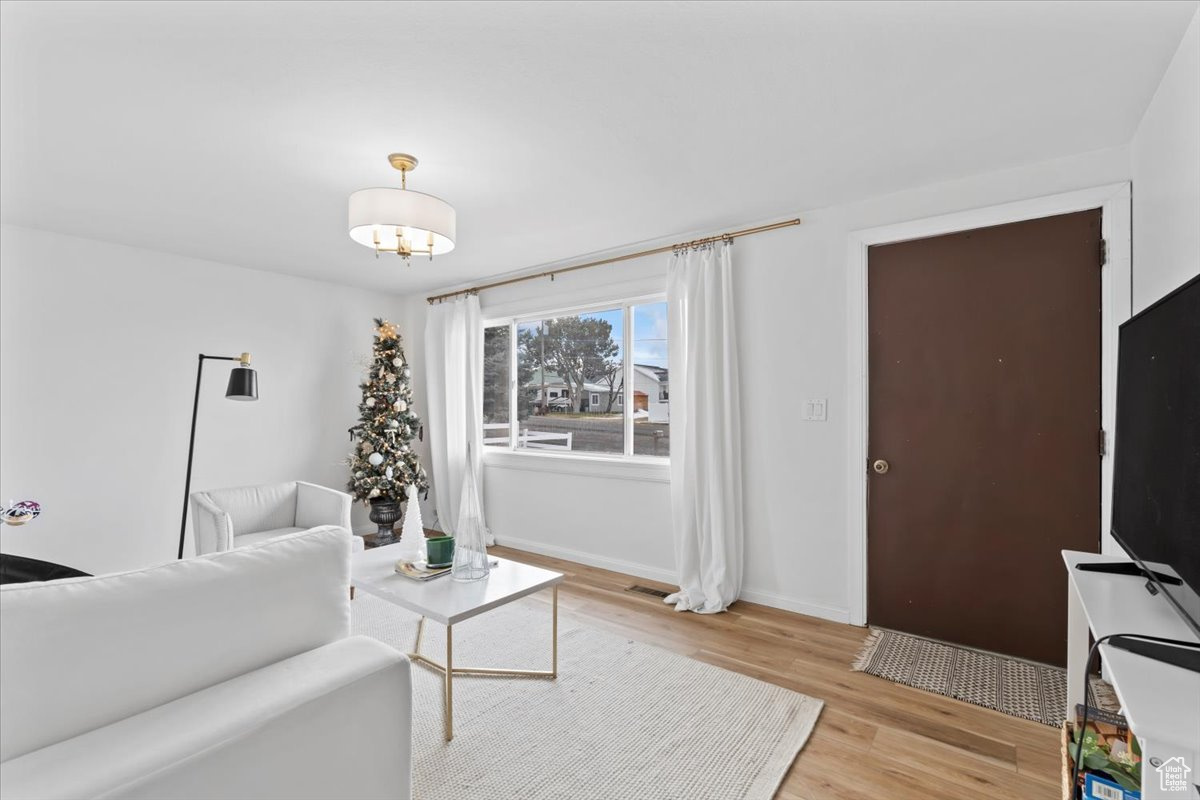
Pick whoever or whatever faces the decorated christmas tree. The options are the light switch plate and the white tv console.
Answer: the white tv console

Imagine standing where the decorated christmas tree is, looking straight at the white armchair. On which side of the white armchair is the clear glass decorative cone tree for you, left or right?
left

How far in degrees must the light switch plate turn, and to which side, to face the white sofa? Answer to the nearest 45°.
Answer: approximately 45° to its right

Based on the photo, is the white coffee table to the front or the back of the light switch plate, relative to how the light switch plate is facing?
to the front

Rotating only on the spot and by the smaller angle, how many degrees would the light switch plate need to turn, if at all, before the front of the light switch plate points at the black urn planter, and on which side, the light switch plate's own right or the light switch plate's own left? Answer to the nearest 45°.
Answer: approximately 90° to the light switch plate's own right

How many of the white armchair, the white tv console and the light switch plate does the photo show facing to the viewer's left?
1

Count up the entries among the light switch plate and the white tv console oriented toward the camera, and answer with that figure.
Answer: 1

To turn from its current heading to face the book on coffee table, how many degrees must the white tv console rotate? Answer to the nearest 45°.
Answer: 0° — it already faces it

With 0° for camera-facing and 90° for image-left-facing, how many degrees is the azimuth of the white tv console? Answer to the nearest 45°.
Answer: approximately 90°

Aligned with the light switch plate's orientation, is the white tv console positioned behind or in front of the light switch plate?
in front

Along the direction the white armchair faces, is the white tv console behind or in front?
in front

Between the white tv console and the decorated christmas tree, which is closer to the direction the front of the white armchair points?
the white tv console

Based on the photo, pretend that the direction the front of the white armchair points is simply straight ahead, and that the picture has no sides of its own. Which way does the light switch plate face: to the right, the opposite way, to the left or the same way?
to the right
